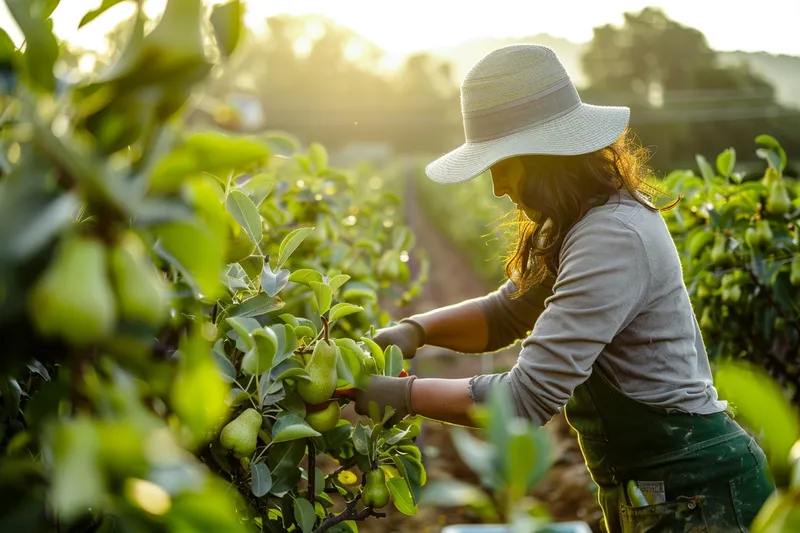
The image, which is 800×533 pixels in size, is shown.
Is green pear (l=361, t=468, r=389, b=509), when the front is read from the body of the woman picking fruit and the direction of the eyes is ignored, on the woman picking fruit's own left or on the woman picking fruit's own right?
on the woman picking fruit's own left

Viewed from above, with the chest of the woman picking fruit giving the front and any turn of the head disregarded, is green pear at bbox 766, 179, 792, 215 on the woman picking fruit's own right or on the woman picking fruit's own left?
on the woman picking fruit's own right

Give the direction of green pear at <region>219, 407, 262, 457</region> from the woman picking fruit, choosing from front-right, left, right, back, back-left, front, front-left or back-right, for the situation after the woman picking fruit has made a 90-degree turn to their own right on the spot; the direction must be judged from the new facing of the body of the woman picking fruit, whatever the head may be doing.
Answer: back-left

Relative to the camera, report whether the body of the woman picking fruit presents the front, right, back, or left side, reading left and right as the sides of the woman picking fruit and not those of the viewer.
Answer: left

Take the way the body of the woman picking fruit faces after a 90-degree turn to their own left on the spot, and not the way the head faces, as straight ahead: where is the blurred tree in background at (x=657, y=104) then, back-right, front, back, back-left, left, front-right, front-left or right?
back

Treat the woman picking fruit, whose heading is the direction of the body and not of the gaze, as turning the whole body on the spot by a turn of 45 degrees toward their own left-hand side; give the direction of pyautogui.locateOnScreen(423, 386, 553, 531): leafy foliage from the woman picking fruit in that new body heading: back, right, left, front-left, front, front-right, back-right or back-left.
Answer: front-left

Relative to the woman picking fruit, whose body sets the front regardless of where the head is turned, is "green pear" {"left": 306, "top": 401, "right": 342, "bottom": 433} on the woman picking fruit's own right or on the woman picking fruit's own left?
on the woman picking fruit's own left

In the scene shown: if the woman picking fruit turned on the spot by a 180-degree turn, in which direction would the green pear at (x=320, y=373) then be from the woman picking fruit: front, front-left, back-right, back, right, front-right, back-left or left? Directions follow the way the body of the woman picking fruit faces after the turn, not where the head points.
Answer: back-right

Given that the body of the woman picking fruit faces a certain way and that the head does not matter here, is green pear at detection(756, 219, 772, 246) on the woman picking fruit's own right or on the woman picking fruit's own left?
on the woman picking fruit's own right

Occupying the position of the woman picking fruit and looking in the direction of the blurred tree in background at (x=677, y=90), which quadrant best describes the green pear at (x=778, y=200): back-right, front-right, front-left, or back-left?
front-right
